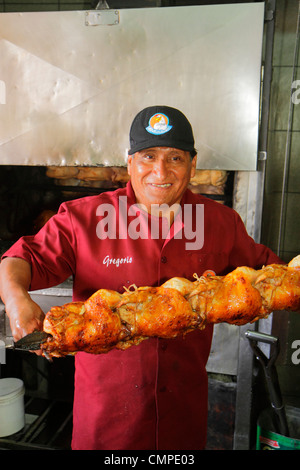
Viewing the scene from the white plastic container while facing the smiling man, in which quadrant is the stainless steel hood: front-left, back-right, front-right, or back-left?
front-left

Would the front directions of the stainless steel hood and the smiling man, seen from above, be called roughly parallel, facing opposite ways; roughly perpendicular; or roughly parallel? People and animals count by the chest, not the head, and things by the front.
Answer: roughly parallel

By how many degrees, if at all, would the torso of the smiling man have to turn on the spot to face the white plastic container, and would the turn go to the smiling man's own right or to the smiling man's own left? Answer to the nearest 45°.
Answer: approximately 135° to the smiling man's own right

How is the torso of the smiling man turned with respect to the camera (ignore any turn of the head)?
toward the camera

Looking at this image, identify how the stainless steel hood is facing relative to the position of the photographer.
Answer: facing the viewer

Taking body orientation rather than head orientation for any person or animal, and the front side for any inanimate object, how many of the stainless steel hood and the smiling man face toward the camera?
2

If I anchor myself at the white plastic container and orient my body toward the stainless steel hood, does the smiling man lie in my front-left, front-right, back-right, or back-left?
front-right

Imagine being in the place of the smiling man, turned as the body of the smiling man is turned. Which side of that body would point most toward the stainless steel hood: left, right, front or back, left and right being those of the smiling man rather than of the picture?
back

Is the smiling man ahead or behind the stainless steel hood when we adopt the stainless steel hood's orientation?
ahead
